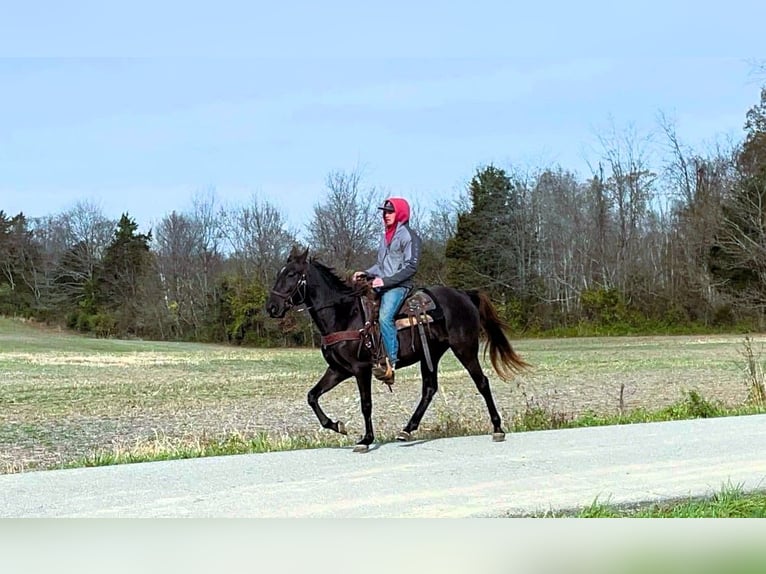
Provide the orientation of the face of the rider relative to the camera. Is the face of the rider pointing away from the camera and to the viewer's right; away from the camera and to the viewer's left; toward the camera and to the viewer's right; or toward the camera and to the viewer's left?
toward the camera and to the viewer's left

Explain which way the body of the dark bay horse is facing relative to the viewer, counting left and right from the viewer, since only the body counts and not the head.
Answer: facing to the left of the viewer
